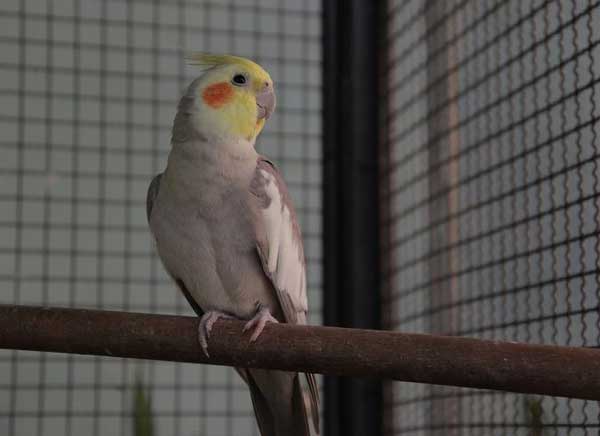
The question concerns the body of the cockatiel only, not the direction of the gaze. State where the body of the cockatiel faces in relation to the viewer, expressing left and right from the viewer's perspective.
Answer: facing the viewer and to the left of the viewer
